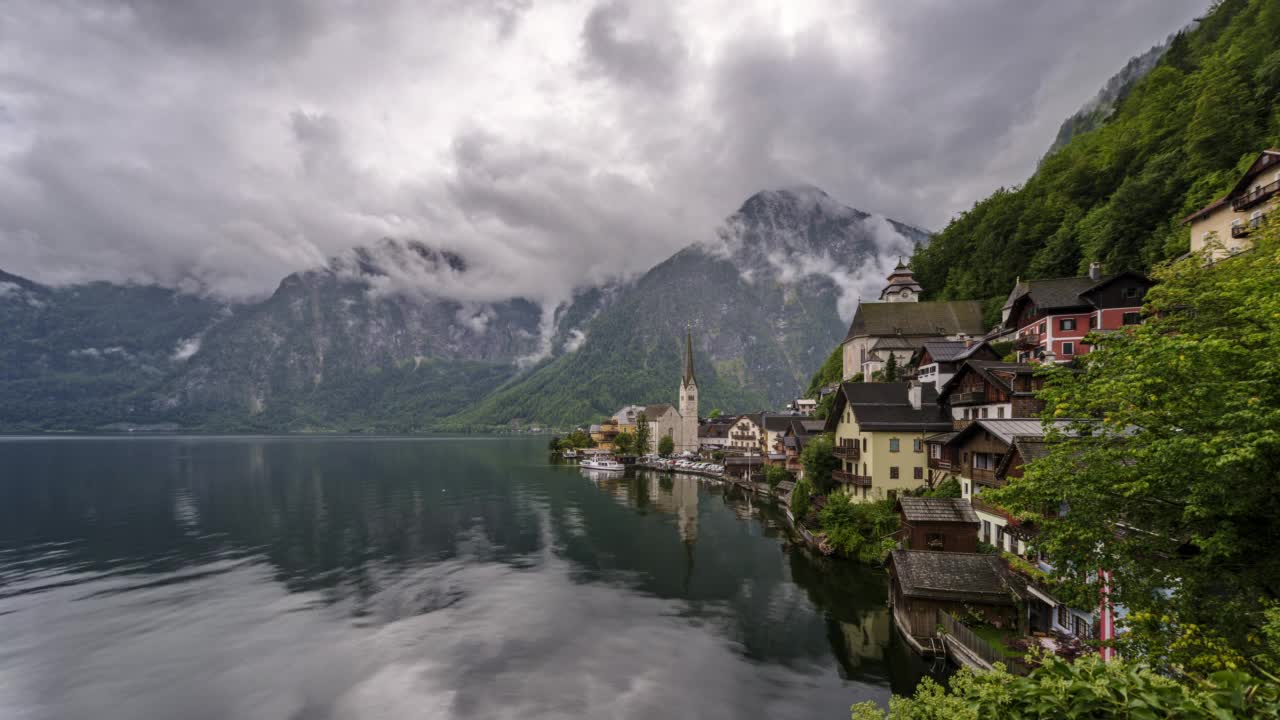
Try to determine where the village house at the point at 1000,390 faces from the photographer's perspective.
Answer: facing the viewer and to the left of the viewer

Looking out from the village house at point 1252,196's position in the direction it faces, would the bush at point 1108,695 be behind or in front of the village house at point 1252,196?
in front

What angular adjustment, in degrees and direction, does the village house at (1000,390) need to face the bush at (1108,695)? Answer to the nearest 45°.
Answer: approximately 45° to its left

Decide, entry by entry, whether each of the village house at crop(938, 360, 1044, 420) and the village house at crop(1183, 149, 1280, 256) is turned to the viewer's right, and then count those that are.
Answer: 0

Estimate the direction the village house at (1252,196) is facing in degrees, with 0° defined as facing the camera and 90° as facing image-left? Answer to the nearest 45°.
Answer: approximately 45°

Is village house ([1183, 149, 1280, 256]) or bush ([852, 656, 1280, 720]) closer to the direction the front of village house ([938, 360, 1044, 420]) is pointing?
the bush

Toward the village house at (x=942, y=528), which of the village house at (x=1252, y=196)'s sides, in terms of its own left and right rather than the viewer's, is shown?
front

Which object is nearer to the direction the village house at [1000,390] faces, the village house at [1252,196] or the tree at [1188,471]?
the tree

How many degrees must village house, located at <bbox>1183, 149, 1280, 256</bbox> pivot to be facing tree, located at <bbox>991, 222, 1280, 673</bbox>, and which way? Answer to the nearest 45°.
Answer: approximately 45° to its left

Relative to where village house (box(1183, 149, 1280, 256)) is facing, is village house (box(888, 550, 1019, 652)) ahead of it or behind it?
ahead
